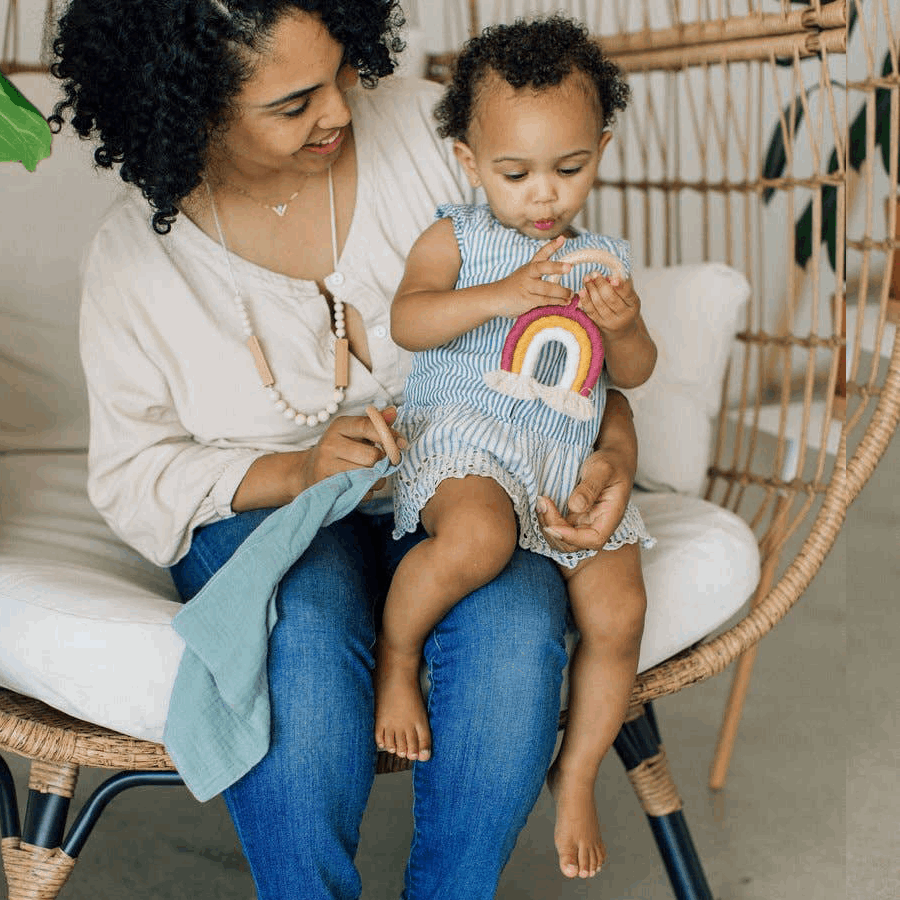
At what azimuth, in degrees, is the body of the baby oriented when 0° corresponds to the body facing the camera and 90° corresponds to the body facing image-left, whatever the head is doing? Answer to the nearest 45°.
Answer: approximately 0°

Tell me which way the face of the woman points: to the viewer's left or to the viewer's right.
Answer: to the viewer's right
